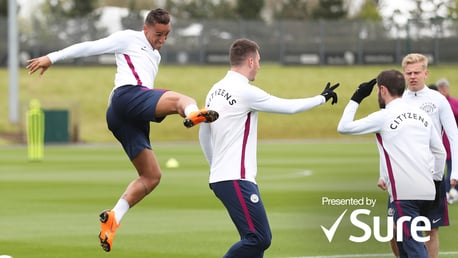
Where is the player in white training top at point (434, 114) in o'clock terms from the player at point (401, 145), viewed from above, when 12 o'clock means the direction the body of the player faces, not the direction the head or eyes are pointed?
The player in white training top is roughly at 2 o'clock from the player.

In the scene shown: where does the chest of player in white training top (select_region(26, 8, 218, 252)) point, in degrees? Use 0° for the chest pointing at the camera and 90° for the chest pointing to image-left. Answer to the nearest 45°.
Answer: approximately 270°

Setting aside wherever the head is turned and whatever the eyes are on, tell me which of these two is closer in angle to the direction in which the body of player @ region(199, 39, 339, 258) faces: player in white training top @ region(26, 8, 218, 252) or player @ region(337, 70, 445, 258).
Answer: the player

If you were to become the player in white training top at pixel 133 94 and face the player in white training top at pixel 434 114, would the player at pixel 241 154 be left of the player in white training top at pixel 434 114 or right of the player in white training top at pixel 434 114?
right

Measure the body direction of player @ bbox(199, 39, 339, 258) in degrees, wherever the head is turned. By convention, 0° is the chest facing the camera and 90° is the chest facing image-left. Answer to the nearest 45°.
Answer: approximately 225°

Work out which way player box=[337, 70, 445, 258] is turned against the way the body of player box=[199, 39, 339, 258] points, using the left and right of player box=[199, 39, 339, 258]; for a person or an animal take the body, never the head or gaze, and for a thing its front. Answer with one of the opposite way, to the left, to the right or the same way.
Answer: to the left

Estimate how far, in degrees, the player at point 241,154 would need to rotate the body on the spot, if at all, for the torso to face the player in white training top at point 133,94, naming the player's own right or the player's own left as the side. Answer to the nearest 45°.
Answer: approximately 90° to the player's own left

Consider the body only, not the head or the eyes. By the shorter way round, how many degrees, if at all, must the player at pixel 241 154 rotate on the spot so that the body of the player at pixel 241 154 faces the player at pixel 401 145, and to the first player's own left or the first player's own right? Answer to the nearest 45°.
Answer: approximately 45° to the first player's own right

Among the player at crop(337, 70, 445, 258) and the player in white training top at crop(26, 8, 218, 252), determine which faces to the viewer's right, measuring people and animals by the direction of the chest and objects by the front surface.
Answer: the player in white training top

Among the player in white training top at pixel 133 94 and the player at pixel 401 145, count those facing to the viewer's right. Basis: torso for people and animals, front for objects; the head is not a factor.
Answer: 1

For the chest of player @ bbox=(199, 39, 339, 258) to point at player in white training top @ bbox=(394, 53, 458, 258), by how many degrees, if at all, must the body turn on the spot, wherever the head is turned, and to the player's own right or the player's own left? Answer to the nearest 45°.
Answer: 0° — they already face them
